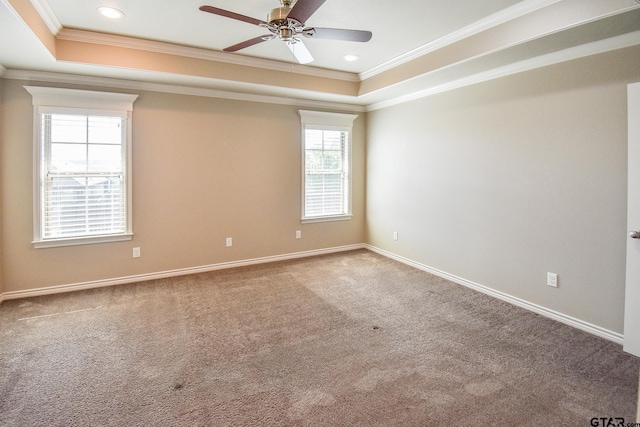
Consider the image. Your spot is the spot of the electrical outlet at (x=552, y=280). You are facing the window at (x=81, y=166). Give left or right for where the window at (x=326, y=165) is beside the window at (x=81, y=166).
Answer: right

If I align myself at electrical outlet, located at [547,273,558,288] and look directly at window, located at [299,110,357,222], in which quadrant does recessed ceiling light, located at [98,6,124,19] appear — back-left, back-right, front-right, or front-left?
front-left

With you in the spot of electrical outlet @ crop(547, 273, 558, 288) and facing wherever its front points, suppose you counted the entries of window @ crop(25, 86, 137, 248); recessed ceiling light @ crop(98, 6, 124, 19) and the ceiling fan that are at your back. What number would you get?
0

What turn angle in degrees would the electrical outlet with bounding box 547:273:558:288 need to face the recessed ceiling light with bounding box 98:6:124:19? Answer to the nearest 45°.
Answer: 0° — it already faces it

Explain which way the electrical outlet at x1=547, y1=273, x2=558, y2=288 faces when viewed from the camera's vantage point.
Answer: facing the viewer and to the left of the viewer

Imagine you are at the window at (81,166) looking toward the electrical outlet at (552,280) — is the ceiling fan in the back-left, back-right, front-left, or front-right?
front-right

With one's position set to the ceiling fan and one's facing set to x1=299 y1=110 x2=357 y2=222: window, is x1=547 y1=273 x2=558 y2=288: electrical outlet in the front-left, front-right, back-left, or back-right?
front-right

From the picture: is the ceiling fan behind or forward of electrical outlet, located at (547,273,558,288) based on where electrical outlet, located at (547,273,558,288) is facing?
forward

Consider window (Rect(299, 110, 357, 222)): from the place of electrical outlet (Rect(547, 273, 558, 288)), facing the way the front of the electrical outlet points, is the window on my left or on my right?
on my right

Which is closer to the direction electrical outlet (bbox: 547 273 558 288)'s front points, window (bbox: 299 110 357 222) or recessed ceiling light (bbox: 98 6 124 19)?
the recessed ceiling light

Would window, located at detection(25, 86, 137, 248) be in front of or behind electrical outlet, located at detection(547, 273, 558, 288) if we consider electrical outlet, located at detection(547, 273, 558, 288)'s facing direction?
in front
